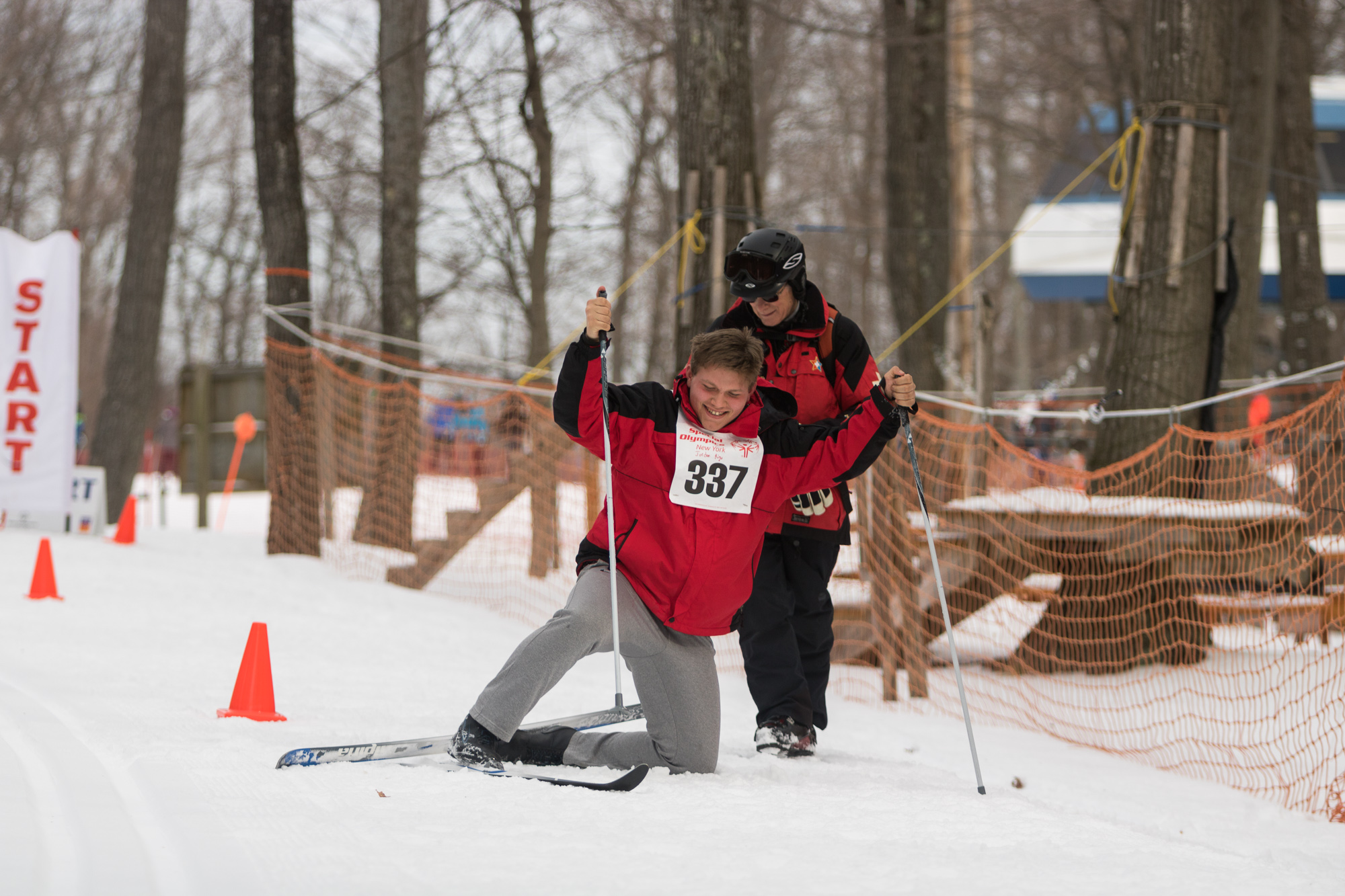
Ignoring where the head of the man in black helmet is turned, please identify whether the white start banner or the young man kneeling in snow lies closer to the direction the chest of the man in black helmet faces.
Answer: the young man kneeling in snow

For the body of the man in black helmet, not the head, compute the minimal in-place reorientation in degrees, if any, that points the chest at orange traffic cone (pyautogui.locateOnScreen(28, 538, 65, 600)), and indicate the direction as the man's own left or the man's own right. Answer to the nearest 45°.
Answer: approximately 90° to the man's own right

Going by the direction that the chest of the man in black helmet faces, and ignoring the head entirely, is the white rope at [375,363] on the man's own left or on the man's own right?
on the man's own right

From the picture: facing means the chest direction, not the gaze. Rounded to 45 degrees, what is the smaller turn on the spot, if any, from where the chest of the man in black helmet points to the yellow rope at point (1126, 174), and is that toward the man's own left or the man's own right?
approximately 180°

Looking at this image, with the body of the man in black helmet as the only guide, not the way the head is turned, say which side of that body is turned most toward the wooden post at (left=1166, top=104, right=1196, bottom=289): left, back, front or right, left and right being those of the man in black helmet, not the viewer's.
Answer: back

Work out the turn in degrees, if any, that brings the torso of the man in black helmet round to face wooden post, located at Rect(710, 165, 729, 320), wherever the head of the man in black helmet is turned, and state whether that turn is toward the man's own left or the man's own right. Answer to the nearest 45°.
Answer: approximately 135° to the man's own right

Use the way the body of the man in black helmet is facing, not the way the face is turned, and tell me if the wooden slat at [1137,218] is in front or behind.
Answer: behind

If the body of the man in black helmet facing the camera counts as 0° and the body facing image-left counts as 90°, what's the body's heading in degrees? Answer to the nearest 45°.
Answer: approximately 45°

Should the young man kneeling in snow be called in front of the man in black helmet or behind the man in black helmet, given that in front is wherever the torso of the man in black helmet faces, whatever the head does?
in front

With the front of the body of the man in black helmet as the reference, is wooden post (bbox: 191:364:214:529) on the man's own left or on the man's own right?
on the man's own right

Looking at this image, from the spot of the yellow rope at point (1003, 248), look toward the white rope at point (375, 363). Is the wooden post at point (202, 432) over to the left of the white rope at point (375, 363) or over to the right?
right
